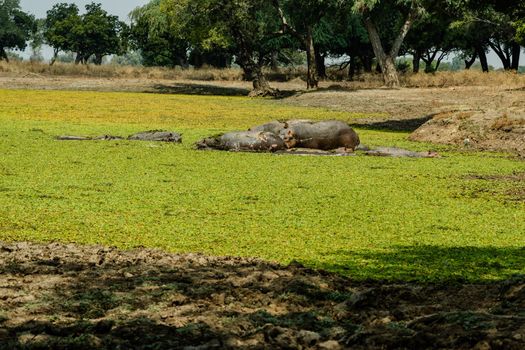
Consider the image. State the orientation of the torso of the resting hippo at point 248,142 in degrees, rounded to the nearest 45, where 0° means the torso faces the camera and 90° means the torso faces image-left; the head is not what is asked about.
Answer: approximately 90°

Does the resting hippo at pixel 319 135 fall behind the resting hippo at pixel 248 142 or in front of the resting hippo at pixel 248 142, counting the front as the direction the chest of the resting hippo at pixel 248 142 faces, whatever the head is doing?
behind

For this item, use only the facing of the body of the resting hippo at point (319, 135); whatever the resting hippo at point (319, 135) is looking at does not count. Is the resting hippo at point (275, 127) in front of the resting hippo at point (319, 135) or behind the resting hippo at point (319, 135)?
in front

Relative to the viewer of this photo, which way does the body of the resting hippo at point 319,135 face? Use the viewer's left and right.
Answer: facing to the left of the viewer
